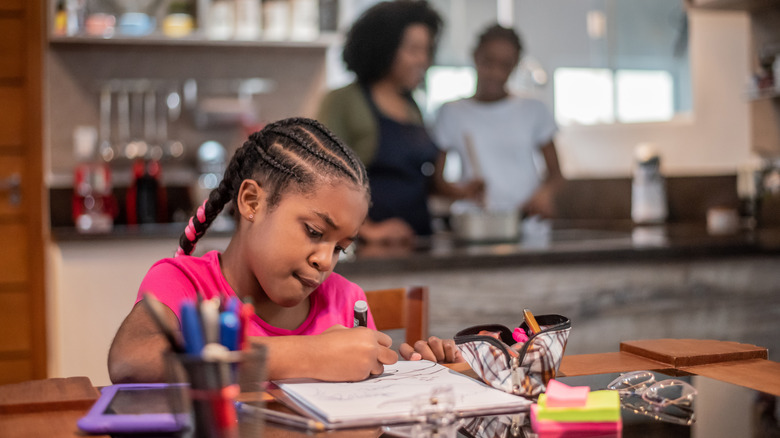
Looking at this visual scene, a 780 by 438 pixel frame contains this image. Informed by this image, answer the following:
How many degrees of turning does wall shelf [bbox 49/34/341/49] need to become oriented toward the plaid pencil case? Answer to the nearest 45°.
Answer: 0° — it already faces it

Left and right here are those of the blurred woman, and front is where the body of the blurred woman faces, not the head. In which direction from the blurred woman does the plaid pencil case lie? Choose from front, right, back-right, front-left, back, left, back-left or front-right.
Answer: front-right

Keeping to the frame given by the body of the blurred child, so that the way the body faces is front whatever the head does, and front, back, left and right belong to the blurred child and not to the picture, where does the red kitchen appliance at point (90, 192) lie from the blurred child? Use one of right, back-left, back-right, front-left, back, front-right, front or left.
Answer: right

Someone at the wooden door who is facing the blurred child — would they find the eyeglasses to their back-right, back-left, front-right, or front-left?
front-right

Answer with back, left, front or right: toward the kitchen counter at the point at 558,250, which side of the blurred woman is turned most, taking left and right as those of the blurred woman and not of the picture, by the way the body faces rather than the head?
front

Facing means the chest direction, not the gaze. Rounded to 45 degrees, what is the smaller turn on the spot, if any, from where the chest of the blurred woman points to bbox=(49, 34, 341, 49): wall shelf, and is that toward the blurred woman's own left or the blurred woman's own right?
approximately 180°

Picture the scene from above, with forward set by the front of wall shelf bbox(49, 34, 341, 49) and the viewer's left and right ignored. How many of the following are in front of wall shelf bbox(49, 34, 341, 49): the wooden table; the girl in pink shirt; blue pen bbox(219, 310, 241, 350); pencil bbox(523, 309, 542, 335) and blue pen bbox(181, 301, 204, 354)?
5

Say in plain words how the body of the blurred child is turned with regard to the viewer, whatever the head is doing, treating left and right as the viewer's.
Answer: facing the viewer

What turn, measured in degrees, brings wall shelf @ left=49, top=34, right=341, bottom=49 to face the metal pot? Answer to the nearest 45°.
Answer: approximately 45° to its left

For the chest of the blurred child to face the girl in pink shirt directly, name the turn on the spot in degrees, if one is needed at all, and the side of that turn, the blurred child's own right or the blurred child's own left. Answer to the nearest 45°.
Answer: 0° — they already face them

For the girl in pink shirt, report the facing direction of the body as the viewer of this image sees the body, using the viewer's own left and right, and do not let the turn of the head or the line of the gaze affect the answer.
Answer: facing the viewer and to the right of the viewer

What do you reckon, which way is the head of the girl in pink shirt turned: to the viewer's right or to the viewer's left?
to the viewer's right

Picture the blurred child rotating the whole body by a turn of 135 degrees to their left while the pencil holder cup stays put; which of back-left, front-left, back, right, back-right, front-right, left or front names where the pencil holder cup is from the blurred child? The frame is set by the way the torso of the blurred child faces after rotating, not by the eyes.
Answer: back-right

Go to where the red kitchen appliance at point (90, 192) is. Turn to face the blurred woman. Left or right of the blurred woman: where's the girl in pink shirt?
right

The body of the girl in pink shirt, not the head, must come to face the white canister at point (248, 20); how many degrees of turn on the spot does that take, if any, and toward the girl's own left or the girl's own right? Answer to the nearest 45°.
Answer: approximately 135° to the girl's own left

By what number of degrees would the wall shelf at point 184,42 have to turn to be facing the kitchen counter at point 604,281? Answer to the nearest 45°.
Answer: approximately 45° to its left

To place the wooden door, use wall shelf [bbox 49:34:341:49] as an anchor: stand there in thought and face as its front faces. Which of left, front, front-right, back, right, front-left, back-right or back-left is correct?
right

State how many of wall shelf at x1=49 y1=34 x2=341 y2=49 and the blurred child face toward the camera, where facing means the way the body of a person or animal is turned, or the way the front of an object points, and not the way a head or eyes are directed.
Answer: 2

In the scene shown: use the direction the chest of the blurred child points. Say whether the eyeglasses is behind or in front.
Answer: in front
